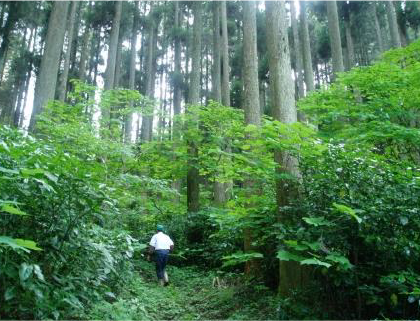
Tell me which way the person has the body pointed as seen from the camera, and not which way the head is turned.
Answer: away from the camera

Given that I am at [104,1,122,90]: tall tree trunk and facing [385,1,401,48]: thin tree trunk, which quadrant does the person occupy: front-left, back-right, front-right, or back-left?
front-right

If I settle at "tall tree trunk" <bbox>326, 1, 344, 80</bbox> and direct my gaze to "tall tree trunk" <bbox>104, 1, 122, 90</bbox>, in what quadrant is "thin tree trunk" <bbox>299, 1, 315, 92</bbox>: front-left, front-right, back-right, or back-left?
front-right

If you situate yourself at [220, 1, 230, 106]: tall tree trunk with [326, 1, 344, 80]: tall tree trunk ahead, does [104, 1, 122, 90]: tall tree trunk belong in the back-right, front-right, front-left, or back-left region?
back-right

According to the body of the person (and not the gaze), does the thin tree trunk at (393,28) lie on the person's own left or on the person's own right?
on the person's own right

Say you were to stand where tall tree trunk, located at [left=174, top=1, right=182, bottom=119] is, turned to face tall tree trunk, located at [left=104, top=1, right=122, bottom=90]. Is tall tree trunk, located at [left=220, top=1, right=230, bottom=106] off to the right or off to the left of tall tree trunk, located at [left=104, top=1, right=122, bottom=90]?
left

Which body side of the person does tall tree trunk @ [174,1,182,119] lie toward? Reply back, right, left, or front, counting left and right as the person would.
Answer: front

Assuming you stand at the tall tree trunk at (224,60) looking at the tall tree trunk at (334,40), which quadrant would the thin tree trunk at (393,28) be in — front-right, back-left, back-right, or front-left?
front-left

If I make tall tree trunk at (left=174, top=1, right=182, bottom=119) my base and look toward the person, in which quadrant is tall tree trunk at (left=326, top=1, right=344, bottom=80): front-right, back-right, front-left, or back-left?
front-left
